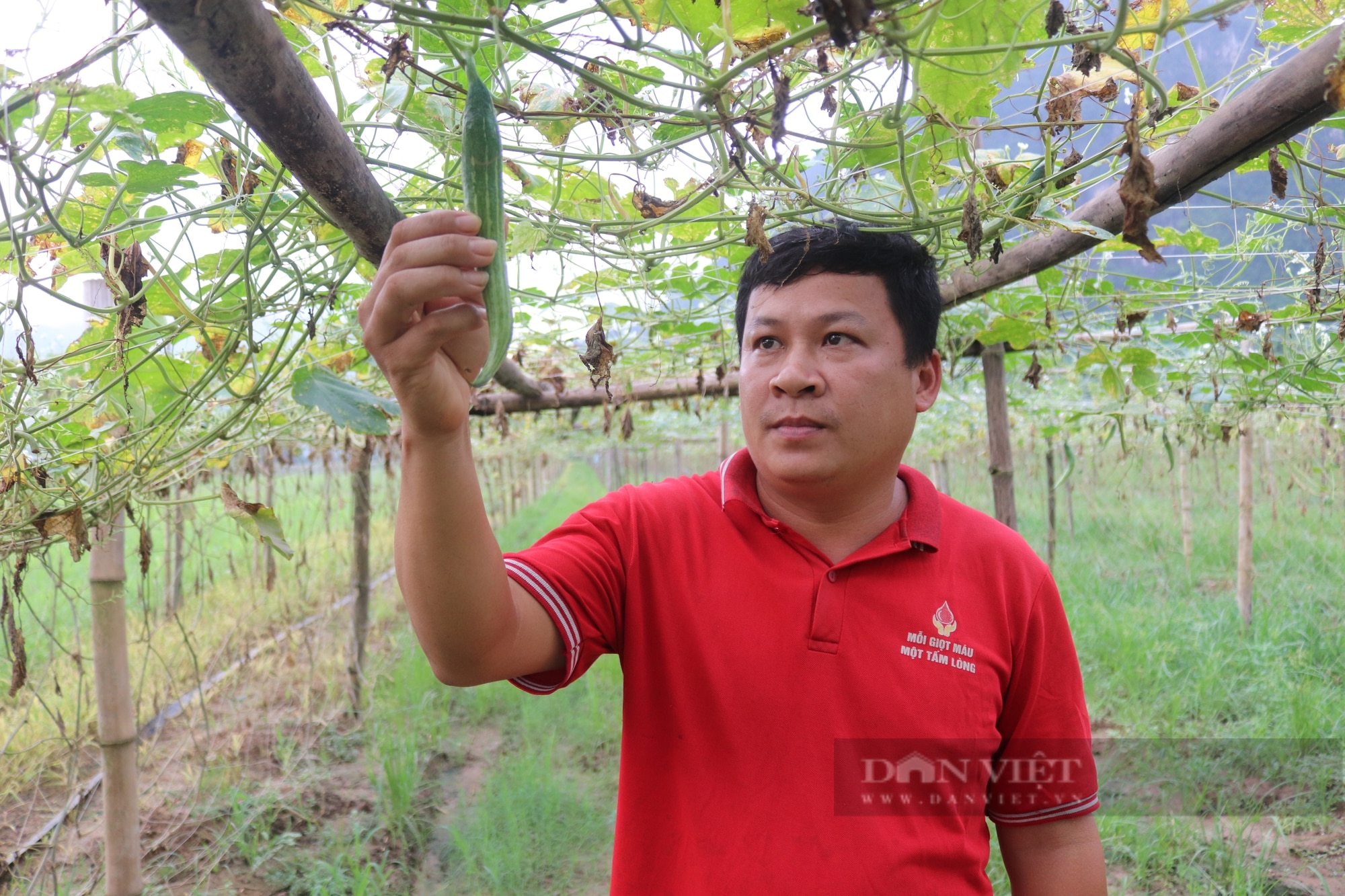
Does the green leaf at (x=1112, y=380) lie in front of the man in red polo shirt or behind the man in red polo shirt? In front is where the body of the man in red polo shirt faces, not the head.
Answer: behind

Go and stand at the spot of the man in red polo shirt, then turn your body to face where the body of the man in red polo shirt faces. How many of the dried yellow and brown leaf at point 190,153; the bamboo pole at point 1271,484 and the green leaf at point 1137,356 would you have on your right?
1

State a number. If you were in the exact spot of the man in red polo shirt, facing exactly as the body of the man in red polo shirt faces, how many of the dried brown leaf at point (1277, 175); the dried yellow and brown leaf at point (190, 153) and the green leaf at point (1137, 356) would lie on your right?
1

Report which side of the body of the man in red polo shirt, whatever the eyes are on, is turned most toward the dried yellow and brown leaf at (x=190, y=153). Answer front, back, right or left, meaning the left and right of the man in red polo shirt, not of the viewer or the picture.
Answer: right

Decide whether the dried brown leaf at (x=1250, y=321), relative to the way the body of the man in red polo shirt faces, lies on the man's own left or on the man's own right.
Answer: on the man's own left

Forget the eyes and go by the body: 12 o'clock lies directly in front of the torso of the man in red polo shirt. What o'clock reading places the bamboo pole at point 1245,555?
The bamboo pole is roughly at 7 o'clock from the man in red polo shirt.

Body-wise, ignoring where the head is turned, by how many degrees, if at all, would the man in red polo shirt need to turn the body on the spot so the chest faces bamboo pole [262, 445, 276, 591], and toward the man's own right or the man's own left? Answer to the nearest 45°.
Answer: approximately 135° to the man's own right

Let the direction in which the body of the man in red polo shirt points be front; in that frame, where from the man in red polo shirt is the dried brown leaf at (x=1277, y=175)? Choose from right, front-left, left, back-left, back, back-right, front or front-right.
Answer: left

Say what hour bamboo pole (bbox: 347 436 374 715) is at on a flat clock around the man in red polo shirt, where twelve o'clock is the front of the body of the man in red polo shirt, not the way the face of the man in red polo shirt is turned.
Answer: The bamboo pole is roughly at 5 o'clock from the man in red polo shirt.

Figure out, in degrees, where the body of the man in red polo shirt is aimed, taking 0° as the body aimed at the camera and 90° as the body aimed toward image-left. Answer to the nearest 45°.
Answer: approximately 0°
